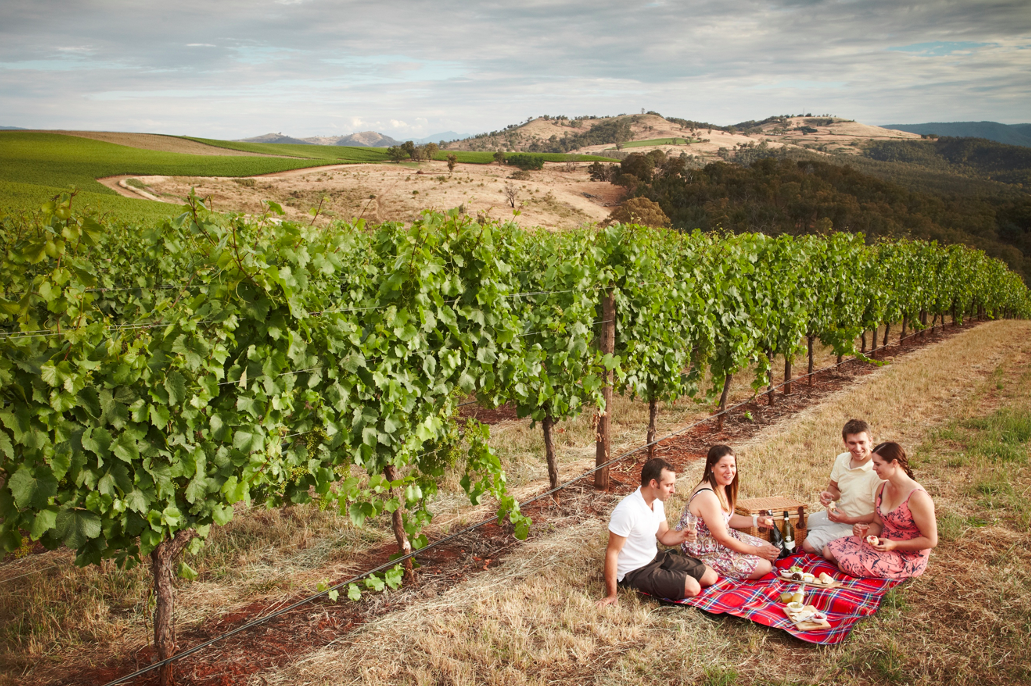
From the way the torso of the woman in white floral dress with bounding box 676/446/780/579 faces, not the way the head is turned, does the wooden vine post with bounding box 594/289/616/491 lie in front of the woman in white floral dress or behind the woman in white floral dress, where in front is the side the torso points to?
behind

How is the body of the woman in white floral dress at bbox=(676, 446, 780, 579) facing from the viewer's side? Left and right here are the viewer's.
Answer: facing the viewer and to the right of the viewer

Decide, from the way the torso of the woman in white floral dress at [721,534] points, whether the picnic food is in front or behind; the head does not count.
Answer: in front

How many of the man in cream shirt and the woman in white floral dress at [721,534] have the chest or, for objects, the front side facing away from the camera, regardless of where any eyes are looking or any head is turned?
0

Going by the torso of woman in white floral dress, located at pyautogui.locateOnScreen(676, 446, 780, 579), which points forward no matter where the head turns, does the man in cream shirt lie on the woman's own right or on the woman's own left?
on the woman's own left

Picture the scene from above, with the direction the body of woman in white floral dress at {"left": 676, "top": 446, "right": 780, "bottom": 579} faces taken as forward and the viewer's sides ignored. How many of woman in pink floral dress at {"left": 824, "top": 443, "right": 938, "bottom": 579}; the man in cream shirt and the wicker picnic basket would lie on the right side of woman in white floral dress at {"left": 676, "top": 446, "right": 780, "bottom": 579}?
0

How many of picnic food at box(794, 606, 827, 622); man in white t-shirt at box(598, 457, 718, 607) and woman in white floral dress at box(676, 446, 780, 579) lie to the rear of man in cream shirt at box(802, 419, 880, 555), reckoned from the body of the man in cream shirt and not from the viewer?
0

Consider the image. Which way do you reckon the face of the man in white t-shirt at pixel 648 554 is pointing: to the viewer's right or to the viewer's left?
to the viewer's right

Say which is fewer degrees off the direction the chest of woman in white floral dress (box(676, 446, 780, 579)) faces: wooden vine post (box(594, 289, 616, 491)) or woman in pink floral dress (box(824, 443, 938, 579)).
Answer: the woman in pink floral dress

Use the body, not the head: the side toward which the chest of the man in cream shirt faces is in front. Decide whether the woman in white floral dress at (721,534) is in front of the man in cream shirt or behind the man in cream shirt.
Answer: in front

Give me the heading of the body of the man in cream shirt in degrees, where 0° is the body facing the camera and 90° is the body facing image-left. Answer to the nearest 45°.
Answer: approximately 45°
